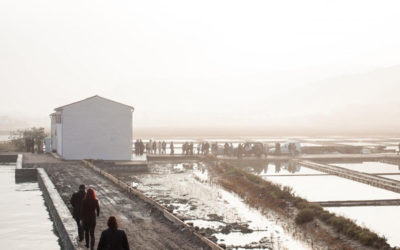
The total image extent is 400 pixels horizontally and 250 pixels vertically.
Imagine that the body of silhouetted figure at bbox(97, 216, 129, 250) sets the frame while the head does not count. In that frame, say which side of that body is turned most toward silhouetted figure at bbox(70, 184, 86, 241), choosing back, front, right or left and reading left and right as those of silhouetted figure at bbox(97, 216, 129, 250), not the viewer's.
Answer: front

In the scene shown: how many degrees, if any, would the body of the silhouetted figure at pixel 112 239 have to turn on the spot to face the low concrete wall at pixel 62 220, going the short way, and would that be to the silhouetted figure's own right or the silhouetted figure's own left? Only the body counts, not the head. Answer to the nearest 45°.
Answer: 0° — they already face it

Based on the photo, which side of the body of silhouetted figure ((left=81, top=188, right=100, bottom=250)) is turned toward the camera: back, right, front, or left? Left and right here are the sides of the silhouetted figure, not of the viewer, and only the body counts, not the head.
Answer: back

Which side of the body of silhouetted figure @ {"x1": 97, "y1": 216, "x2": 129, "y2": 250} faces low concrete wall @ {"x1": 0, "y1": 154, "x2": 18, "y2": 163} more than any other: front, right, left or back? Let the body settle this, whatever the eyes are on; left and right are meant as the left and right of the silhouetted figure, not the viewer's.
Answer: front

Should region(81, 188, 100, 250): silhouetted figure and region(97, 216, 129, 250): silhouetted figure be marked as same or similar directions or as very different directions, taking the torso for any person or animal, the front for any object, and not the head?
same or similar directions

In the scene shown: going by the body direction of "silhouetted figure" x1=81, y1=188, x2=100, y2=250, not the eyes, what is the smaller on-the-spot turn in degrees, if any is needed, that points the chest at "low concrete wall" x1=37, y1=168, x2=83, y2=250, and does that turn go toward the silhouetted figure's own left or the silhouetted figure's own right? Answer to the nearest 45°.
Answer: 0° — they already face it

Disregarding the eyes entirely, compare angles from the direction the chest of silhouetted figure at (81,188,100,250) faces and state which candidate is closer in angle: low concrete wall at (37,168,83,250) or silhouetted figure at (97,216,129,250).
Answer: the low concrete wall

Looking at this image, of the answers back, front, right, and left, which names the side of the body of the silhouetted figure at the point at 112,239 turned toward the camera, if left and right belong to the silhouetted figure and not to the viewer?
back

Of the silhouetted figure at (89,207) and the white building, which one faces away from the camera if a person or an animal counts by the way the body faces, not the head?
the silhouetted figure

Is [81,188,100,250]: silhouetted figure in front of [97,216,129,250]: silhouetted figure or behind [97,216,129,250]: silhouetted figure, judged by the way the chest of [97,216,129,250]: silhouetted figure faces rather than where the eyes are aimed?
in front
